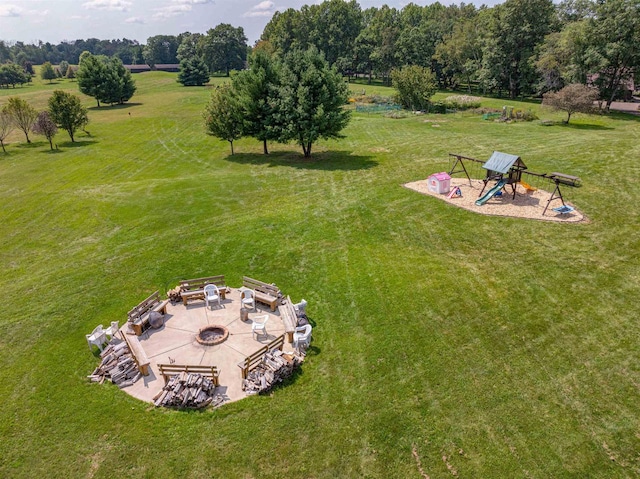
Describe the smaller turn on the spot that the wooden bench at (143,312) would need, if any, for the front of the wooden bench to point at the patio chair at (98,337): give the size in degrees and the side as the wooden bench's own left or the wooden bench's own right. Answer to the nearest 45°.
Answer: approximately 135° to the wooden bench's own right

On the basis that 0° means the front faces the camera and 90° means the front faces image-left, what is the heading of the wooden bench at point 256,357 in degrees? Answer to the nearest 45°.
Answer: approximately 135°

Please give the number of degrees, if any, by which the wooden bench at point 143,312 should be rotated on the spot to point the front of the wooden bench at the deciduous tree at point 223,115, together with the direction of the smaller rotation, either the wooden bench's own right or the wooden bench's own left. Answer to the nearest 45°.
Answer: approximately 135° to the wooden bench's own left

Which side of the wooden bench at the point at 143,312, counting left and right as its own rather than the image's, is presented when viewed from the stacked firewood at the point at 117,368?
right

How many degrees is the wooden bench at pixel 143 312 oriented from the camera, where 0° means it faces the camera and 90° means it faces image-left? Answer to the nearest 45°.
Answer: approximately 315°

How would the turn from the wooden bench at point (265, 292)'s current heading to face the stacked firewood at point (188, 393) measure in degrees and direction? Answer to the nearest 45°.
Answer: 0° — it already faces it

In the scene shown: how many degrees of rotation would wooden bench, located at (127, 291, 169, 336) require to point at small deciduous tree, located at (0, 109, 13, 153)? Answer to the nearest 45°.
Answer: approximately 135° to its left

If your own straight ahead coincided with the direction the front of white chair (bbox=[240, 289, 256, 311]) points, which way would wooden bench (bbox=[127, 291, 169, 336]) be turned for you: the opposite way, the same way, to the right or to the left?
to the left

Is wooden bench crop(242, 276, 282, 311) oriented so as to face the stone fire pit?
yes

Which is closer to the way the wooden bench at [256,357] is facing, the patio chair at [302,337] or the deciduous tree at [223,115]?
the deciduous tree

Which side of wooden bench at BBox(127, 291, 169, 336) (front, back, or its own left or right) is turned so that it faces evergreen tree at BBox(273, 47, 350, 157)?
left

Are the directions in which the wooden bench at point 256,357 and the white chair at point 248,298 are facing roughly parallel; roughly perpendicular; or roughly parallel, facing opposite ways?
roughly perpendicular

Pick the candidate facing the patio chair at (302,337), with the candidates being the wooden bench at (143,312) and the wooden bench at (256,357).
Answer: the wooden bench at (143,312)

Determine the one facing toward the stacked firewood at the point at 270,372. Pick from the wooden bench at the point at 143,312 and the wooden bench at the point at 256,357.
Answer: the wooden bench at the point at 143,312

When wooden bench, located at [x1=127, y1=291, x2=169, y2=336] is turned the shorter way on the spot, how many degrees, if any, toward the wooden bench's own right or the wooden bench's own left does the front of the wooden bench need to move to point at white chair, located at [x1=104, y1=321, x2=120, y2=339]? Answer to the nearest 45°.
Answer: approximately 135° to the wooden bench's own right

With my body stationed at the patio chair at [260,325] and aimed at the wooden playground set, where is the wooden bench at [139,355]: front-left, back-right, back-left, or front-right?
back-left

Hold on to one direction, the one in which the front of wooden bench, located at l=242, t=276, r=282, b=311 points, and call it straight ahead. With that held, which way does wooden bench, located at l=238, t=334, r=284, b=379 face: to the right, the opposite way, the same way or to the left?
to the right

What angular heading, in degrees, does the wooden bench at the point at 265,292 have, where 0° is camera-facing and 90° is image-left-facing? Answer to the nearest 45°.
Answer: approximately 45°
